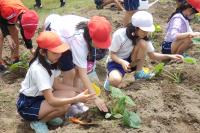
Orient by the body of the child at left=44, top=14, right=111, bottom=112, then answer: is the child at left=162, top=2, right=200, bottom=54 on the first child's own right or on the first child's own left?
on the first child's own left

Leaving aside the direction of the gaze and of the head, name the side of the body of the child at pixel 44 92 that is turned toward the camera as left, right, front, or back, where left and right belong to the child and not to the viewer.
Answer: right

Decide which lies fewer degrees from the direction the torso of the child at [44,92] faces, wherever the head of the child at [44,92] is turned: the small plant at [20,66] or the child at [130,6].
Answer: the child

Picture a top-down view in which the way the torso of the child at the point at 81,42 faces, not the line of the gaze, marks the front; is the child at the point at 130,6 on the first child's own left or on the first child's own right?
on the first child's own left

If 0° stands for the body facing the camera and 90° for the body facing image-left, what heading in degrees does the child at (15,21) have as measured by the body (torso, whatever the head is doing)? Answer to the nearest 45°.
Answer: approximately 315°

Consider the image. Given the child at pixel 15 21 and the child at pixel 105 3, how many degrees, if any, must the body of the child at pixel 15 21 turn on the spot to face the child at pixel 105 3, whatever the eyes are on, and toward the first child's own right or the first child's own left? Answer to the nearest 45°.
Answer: approximately 90° to the first child's own left
